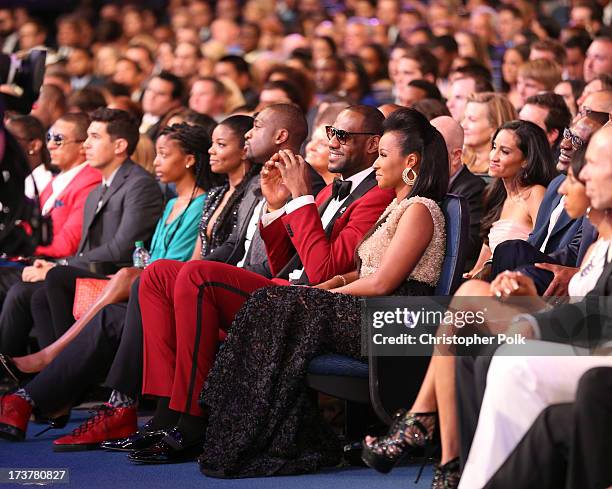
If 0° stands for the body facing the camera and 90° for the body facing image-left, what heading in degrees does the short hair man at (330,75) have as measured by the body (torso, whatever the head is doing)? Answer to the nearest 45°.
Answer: approximately 45°

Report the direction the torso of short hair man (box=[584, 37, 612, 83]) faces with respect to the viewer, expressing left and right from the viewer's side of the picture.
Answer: facing the viewer and to the left of the viewer

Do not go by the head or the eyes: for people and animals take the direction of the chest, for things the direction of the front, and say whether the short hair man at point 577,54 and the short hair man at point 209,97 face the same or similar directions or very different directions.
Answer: same or similar directions

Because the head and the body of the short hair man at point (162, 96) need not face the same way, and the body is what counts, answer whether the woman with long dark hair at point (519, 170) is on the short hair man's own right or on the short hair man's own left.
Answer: on the short hair man's own left

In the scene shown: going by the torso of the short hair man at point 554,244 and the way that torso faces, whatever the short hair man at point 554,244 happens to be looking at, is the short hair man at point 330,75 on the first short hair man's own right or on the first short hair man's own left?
on the first short hair man's own right
